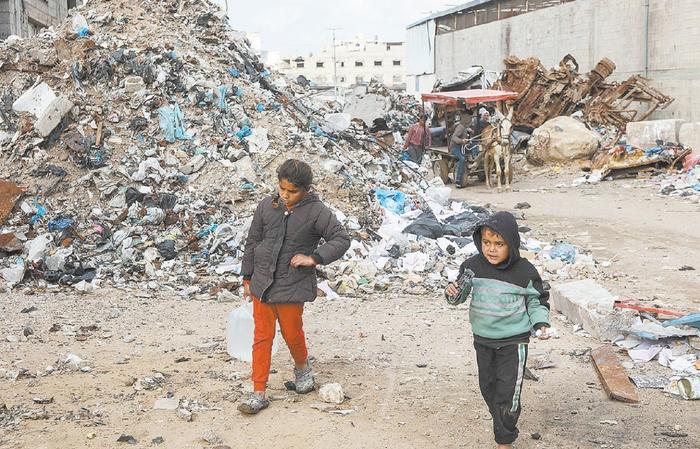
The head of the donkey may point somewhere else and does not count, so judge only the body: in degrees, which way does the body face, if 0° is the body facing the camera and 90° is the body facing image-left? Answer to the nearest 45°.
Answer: approximately 315°

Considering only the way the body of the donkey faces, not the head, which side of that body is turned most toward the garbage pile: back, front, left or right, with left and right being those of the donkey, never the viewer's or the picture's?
right

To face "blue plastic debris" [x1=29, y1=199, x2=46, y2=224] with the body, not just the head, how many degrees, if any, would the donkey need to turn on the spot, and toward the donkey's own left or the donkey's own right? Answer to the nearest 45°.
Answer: approximately 90° to the donkey's own right

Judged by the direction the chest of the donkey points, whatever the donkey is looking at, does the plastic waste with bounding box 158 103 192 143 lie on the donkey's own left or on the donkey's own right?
on the donkey's own right

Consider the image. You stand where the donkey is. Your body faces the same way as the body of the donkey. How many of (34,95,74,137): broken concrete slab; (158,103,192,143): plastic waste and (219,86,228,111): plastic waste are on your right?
3

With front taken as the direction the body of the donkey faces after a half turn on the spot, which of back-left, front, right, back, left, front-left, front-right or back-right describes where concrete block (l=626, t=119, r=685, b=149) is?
right

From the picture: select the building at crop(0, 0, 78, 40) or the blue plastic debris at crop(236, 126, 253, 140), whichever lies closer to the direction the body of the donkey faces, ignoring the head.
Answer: the blue plastic debris

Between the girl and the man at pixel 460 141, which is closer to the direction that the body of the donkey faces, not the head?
the girl

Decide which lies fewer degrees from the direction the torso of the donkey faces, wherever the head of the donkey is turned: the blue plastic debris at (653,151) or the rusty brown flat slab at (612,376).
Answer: the rusty brown flat slab

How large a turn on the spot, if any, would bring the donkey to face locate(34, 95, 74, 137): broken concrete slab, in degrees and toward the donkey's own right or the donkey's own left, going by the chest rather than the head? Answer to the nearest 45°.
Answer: approximately 90° to the donkey's own right

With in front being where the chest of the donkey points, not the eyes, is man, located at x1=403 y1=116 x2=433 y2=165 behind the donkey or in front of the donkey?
behind

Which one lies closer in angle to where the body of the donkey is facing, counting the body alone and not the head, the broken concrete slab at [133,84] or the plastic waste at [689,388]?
the plastic waste

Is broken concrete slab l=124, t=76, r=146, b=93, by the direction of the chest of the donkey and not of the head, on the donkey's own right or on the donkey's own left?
on the donkey's own right

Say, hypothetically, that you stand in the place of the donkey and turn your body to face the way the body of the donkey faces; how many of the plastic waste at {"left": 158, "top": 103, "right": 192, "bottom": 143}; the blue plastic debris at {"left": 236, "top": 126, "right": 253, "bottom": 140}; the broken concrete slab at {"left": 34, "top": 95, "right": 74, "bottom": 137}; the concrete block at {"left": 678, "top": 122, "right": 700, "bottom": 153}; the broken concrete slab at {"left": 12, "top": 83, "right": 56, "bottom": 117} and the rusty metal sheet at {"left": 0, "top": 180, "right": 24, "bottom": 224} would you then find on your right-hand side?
5

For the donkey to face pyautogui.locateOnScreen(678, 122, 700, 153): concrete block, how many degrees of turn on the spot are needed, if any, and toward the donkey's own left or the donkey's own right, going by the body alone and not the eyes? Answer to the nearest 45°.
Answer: approximately 90° to the donkey's own left

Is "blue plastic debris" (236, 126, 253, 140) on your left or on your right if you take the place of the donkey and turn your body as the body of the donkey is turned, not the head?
on your right
